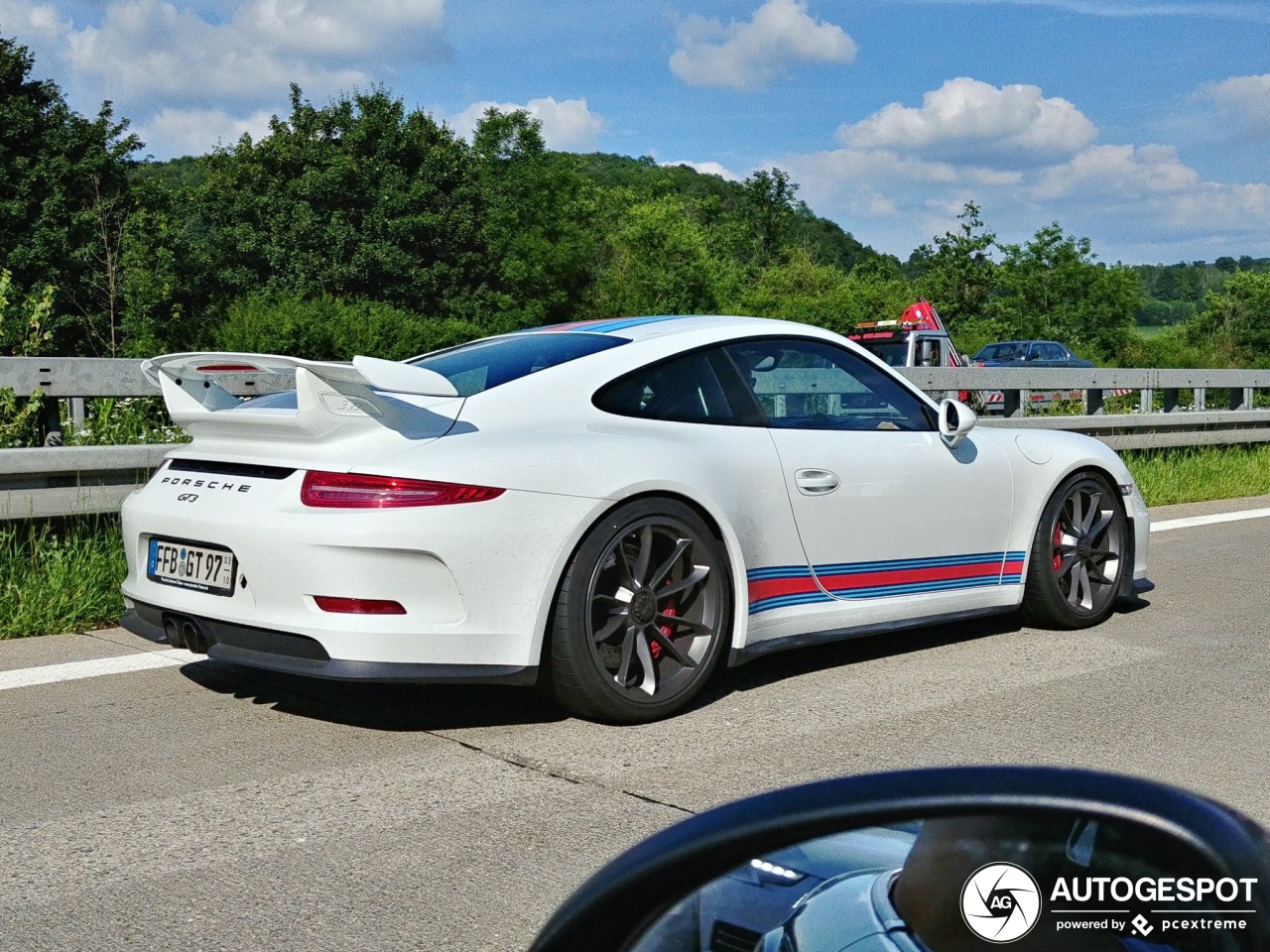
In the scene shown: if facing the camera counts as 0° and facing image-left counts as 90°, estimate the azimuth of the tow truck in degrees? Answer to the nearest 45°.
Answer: approximately 45°

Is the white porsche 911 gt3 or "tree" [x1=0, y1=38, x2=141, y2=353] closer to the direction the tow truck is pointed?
the tree

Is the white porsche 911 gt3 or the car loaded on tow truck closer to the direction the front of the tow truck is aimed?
the white porsche 911 gt3

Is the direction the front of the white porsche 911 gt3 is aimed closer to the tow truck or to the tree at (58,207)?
the tow truck

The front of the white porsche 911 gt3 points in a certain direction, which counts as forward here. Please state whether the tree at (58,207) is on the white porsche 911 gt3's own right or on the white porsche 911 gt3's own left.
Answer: on the white porsche 911 gt3's own left

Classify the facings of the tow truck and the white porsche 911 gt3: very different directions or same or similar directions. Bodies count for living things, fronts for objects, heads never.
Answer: very different directions

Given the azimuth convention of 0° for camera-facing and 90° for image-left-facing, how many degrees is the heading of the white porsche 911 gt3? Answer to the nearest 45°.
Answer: approximately 225°

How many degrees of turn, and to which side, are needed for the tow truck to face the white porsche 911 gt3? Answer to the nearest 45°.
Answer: approximately 45° to its left
